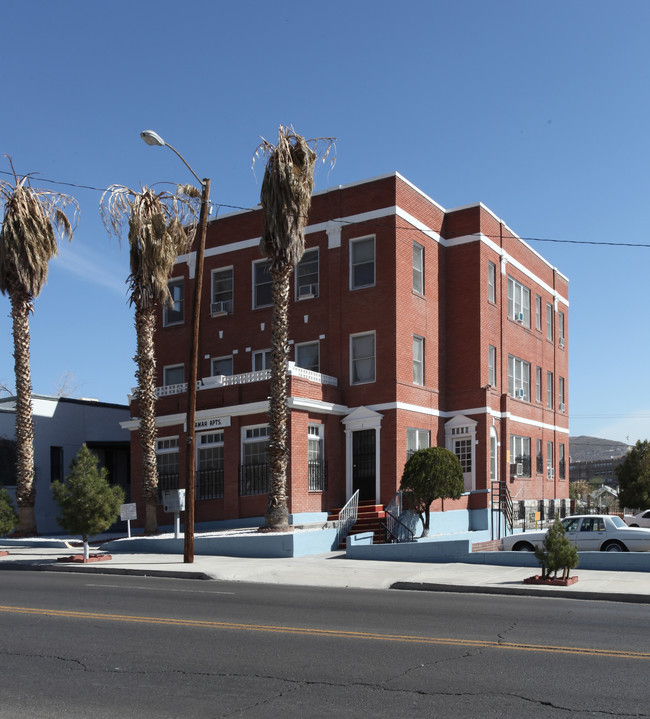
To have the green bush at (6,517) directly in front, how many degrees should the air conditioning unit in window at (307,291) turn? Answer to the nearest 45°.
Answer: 0° — it already faces it

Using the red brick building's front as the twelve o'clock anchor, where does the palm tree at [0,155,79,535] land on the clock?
The palm tree is roughly at 1 o'clock from the red brick building.

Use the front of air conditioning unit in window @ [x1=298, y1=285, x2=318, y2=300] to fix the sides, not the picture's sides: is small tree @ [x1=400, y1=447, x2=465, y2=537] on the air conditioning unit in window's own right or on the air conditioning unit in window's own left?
on the air conditioning unit in window's own left

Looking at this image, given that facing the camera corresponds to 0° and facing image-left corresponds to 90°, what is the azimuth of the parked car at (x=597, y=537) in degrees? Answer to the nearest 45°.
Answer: approximately 90°
